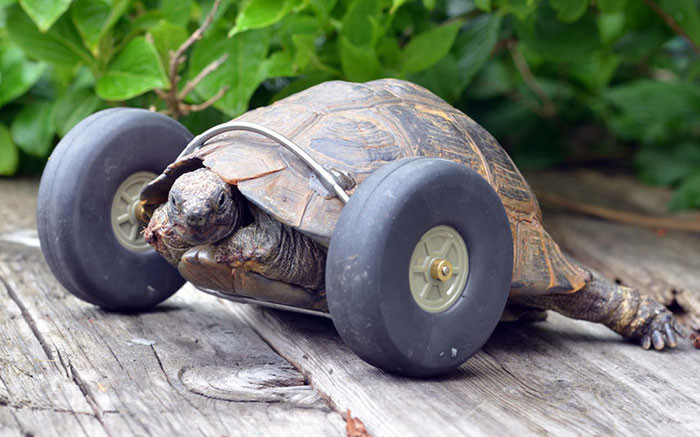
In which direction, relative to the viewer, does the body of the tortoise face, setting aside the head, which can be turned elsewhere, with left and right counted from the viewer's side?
facing the viewer and to the left of the viewer

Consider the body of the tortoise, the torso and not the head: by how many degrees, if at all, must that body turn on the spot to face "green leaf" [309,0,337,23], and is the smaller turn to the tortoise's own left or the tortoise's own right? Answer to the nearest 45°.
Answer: approximately 135° to the tortoise's own right

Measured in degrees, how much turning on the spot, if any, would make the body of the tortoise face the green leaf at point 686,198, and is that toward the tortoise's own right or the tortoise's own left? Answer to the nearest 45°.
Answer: approximately 180°

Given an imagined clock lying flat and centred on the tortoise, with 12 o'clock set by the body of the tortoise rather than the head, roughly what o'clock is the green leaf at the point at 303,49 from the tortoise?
The green leaf is roughly at 4 o'clock from the tortoise.

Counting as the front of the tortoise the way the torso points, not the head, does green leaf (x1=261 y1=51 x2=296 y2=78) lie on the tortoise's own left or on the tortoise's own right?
on the tortoise's own right

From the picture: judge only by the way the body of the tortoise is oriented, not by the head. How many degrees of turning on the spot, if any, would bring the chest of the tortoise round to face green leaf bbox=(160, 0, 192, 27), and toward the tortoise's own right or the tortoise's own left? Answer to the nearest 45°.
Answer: approximately 90° to the tortoise's own right

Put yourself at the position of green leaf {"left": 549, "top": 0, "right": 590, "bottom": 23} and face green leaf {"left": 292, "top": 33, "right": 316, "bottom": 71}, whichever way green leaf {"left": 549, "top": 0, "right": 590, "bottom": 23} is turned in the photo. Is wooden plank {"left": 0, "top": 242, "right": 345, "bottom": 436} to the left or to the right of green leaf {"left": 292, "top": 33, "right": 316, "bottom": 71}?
left
